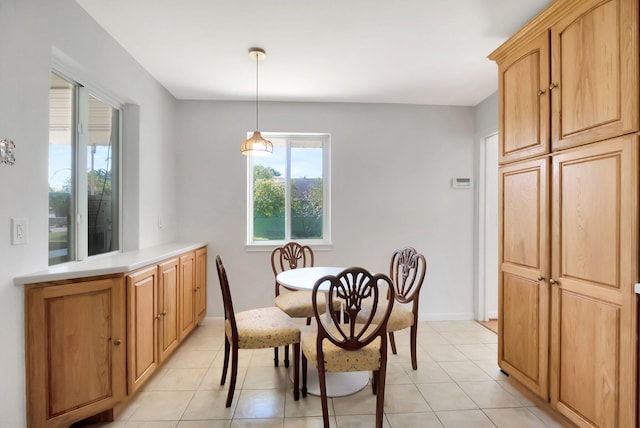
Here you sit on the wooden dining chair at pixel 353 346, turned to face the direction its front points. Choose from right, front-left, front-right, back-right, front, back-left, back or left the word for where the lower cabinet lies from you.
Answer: left

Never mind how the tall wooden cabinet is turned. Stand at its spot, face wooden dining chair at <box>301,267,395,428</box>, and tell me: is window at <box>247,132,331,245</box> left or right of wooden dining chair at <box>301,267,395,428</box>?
right

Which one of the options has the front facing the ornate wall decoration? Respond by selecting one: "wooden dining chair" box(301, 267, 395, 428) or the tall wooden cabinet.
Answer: the tall wooden cabinet

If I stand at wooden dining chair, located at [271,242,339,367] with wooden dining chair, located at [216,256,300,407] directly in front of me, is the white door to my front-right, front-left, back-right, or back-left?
back-left

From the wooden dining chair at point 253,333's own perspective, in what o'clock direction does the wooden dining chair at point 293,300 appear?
the wooden dining chair at point 293,300 is roughly at 10 o'clock from the wooden dining chair at point 253,333.

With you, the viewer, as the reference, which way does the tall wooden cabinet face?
facing the viewer and to the left of the viewer

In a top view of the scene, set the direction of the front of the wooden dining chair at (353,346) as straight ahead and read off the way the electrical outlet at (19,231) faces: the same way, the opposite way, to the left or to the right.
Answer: to the right

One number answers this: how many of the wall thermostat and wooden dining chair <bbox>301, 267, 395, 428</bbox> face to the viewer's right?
0

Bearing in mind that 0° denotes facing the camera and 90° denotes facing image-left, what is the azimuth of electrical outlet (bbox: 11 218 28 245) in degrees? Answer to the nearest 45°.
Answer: approximately 315°

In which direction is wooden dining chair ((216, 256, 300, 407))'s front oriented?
to the viewer's right

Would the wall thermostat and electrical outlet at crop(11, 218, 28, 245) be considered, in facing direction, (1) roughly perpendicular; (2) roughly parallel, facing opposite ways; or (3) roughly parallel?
roughly perpendicular

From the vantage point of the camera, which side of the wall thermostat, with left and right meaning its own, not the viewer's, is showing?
front

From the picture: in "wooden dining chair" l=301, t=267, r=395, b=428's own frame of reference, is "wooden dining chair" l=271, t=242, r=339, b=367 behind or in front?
in front

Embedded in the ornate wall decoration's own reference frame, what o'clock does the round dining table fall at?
The round dining table is roughly at 11 o'clock from the ornate wall decoration.

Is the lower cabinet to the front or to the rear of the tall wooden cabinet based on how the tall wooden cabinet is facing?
to the front

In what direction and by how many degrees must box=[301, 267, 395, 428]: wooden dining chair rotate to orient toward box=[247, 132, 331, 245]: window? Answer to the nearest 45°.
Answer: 0° — it already faces it

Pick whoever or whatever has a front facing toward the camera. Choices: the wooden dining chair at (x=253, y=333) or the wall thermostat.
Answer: the wall thermostat
